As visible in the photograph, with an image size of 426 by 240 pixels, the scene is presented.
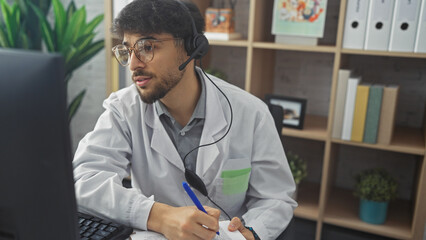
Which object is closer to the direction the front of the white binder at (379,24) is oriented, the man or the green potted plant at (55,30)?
the man

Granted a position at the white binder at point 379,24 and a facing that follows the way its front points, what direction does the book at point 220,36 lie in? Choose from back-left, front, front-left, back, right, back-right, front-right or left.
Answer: right

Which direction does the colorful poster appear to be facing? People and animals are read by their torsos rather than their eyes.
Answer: toward the camera

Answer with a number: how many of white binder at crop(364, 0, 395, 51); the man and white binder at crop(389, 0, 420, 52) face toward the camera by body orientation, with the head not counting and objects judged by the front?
3

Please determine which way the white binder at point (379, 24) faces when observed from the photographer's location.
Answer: facing the viewer

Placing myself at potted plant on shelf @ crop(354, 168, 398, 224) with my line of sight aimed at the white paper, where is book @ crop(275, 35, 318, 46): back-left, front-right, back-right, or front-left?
front-right

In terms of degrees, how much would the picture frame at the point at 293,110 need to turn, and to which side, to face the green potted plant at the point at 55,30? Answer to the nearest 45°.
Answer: approximately 90° to its right

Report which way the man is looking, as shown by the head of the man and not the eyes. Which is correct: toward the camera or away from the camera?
toward the camera

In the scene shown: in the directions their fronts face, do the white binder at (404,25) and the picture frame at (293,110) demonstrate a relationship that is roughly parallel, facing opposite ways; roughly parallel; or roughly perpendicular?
roughly parallel

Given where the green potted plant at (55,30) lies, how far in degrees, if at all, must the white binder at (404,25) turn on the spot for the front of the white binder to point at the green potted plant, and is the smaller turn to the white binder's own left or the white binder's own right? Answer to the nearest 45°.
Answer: approximately 90° to the white binder's own right

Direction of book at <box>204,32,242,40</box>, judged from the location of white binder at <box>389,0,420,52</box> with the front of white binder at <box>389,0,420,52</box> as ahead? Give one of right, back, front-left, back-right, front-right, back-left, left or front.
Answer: right
